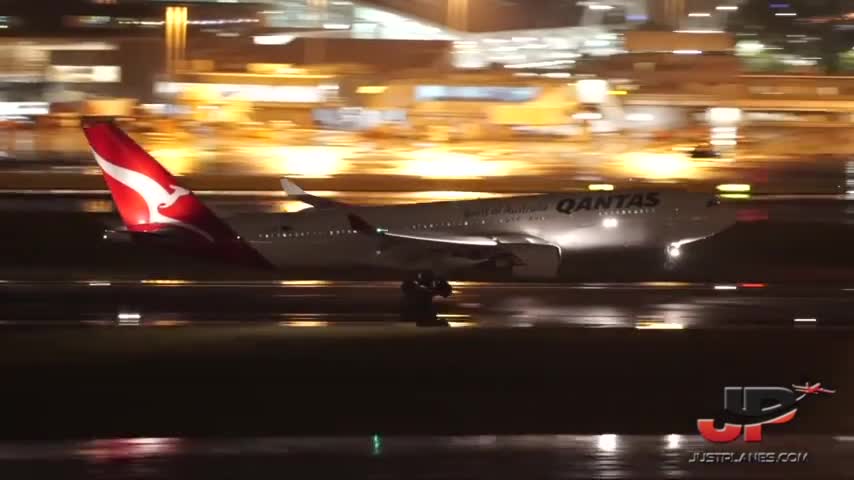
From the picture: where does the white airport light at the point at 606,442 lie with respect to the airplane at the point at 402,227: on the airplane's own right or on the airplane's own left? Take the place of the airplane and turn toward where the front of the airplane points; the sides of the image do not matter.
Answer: on the airplane's own right

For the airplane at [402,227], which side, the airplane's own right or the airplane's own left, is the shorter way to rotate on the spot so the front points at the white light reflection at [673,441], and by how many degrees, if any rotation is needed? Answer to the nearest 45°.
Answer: approximately 90° to the airplane's own right

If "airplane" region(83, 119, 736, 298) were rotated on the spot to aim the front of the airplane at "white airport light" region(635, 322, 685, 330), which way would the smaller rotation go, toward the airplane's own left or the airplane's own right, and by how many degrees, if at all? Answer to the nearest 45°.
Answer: approximately 45° to the airplane's own right

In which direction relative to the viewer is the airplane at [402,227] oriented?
to the viewer's right
